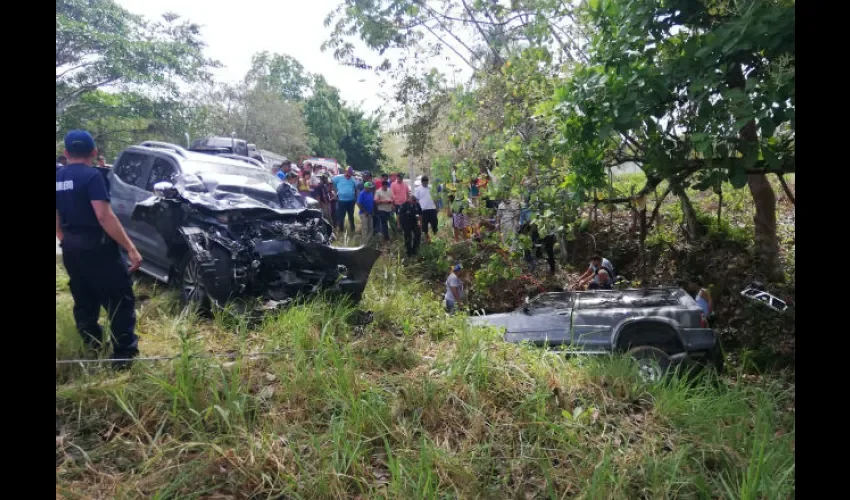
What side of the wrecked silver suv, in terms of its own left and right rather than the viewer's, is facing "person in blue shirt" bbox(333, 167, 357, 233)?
left

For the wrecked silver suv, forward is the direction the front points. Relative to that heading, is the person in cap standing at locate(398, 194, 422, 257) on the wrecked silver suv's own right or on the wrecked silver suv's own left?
on the wrecked silver suv's own left

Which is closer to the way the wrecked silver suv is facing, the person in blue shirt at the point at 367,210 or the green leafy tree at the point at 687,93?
the green leafy tree

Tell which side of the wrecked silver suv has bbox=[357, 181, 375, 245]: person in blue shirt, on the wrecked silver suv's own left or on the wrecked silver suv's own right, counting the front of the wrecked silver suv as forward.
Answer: on the wrecked silver suv's own left

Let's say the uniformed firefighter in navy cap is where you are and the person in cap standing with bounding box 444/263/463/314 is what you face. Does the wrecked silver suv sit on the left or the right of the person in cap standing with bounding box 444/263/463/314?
left

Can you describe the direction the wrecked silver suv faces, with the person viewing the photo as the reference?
facing the viewer and to the right of the viewer

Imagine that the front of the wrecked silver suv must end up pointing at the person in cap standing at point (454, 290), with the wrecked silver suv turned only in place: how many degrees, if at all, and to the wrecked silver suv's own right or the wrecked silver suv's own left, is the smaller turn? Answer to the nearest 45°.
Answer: approximately 45° to the wrecked silver suv's own left

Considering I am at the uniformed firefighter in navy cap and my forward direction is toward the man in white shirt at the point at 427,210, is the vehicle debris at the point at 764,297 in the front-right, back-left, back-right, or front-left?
front-right

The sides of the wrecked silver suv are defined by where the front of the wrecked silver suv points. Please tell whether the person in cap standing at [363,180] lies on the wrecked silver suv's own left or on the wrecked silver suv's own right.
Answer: on the wrecked silver suv's own left
